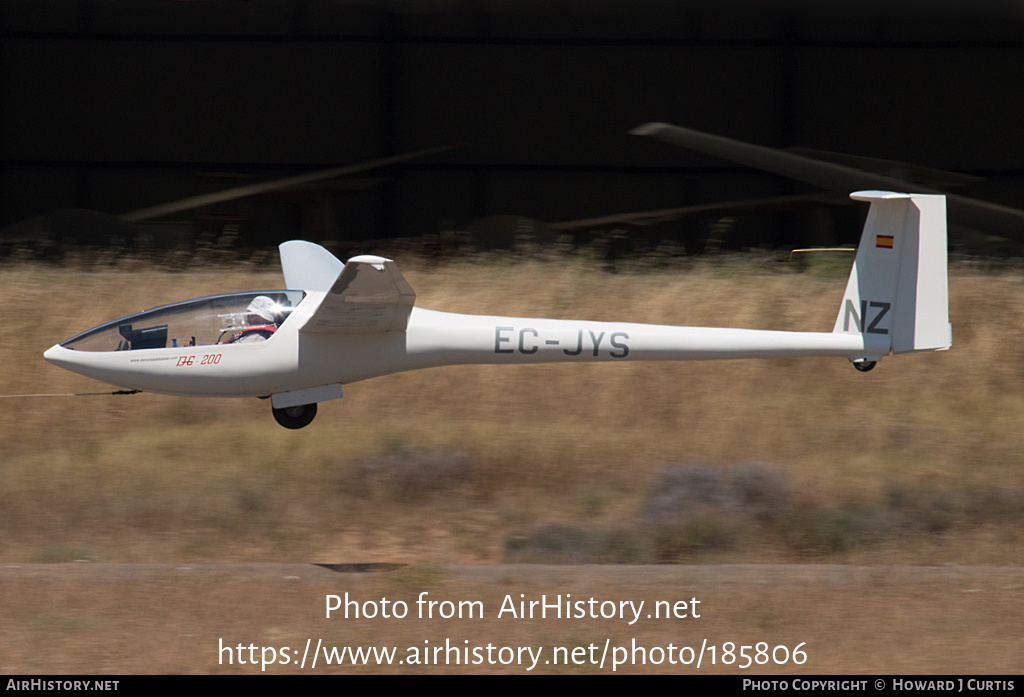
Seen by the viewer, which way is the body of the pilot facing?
to the viewer's left

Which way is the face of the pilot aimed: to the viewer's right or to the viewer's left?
to the viewer's left

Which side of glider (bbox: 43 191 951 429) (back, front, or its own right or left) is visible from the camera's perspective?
left
